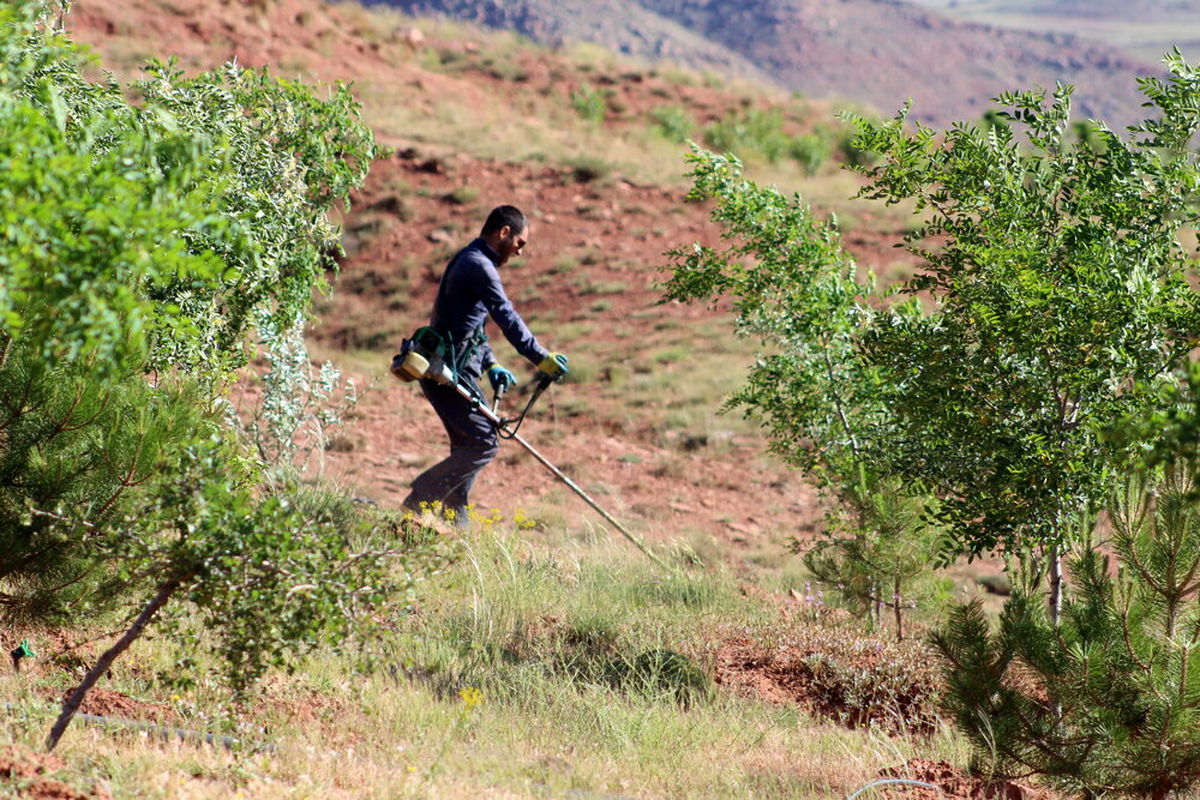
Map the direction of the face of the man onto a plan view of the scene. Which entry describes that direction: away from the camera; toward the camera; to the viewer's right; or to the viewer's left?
to the viewer's right

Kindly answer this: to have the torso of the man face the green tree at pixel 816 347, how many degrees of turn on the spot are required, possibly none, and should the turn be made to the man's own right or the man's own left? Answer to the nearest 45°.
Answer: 0° — they already face it

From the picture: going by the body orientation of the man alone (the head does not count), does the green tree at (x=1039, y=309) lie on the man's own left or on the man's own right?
on the man's own right

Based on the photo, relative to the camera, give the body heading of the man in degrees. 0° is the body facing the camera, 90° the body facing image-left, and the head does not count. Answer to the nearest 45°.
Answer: approximately 270°

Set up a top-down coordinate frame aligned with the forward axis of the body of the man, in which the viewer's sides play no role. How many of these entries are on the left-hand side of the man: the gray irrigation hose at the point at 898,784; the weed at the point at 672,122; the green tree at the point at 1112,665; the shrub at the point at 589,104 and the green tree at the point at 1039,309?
2

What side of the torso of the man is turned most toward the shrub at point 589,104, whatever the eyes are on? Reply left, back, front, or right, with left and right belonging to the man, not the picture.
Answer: left

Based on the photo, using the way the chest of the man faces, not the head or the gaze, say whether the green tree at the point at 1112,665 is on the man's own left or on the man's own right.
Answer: on the man's own right

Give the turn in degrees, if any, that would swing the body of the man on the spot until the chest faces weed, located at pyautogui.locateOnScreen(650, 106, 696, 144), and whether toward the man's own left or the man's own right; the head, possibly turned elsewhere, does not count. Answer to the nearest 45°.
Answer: approximately 90° to the man's own left

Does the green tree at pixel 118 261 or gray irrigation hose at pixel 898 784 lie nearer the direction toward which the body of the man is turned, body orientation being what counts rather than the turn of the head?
the gray irrigation hose
